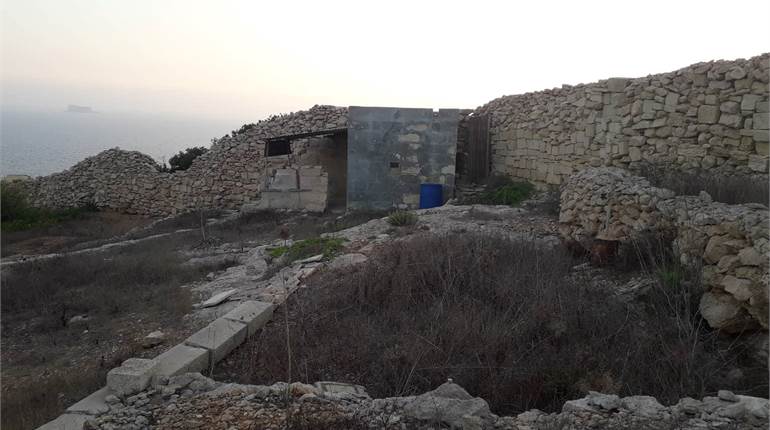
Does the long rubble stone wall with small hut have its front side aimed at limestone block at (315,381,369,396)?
yes

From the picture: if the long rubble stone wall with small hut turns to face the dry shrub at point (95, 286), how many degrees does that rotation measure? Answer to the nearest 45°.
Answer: approximately 45° to its right

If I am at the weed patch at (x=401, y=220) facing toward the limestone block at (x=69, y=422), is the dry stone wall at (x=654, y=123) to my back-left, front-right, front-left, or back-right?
back-left

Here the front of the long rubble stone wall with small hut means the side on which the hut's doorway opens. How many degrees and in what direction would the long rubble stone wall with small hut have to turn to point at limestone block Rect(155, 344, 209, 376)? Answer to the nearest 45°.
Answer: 0° — it already faces it

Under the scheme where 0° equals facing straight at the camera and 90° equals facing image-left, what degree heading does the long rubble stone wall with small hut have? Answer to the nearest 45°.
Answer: approximately 0°
